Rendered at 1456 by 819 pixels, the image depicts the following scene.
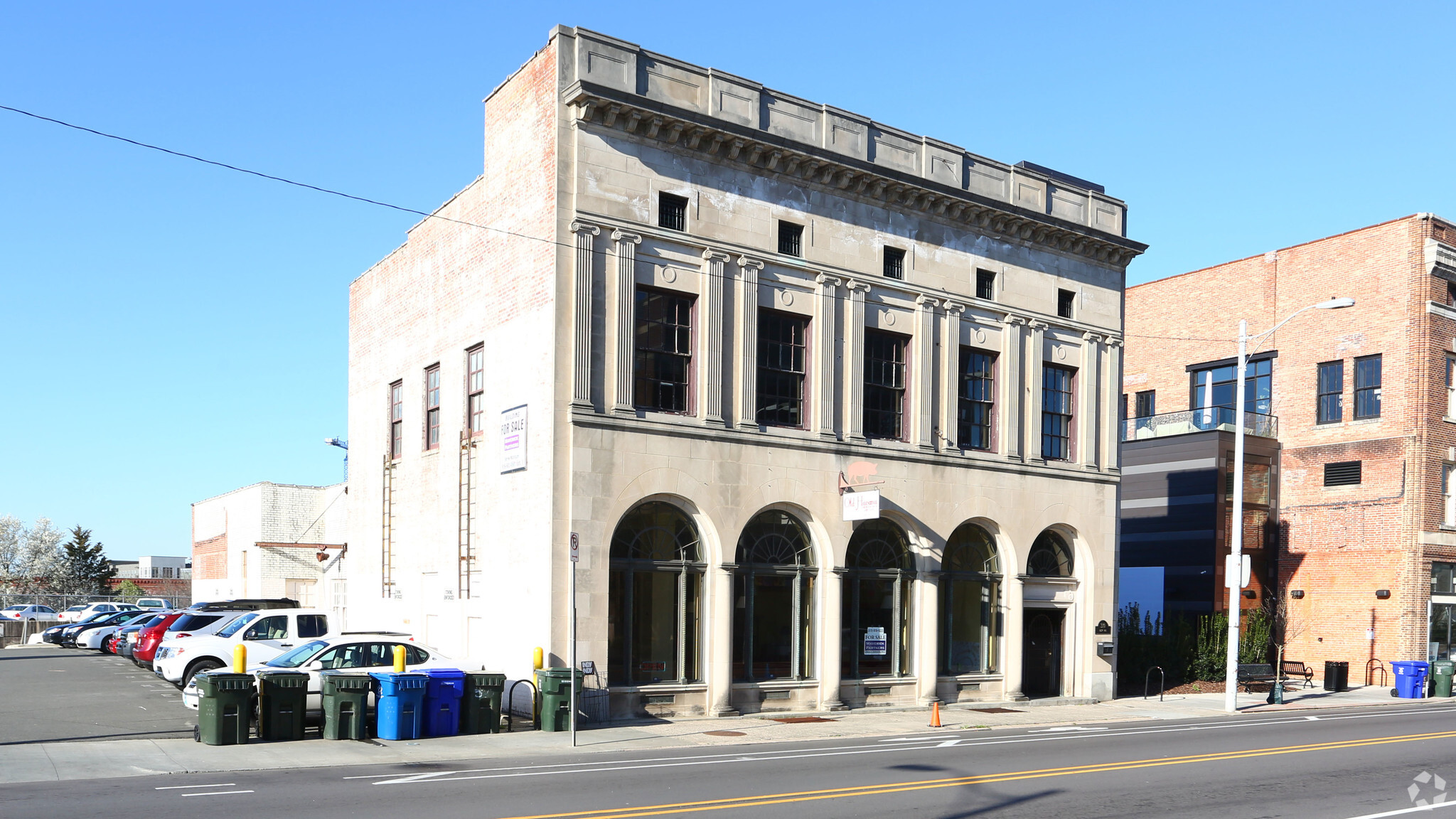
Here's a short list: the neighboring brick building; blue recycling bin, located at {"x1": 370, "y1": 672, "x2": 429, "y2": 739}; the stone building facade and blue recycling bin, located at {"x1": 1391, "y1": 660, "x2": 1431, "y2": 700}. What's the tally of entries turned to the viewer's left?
0

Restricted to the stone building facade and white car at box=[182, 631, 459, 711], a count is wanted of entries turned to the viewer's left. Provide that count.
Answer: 1

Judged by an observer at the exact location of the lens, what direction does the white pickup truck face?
facing the viewer and to the left of the viewer

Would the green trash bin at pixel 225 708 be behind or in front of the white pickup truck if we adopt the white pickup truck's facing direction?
in front

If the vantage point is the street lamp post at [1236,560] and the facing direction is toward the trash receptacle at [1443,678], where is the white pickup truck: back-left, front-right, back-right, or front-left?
back-left

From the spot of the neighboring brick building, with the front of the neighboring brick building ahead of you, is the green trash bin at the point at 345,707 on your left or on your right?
on your right

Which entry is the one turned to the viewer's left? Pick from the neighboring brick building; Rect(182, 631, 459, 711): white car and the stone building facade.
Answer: the white car

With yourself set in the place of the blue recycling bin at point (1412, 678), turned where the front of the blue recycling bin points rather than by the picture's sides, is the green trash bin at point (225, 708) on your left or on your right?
on your right

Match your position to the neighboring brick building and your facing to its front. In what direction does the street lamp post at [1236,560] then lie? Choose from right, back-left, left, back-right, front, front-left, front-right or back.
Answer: front-right

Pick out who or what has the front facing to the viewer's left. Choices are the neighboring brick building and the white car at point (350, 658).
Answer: the white car

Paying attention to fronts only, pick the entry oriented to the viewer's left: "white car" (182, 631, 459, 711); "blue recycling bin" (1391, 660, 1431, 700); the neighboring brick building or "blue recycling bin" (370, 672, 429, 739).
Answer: the white car

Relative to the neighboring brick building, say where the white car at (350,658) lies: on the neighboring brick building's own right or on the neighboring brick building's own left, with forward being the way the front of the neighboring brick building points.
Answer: on the neighboring brick building's own right

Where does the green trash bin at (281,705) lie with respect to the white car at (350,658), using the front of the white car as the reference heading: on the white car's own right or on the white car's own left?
on the white car's own left

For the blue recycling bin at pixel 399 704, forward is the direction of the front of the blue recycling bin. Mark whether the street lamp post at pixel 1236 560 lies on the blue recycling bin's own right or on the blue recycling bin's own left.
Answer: on the blue recycling bin's own left
